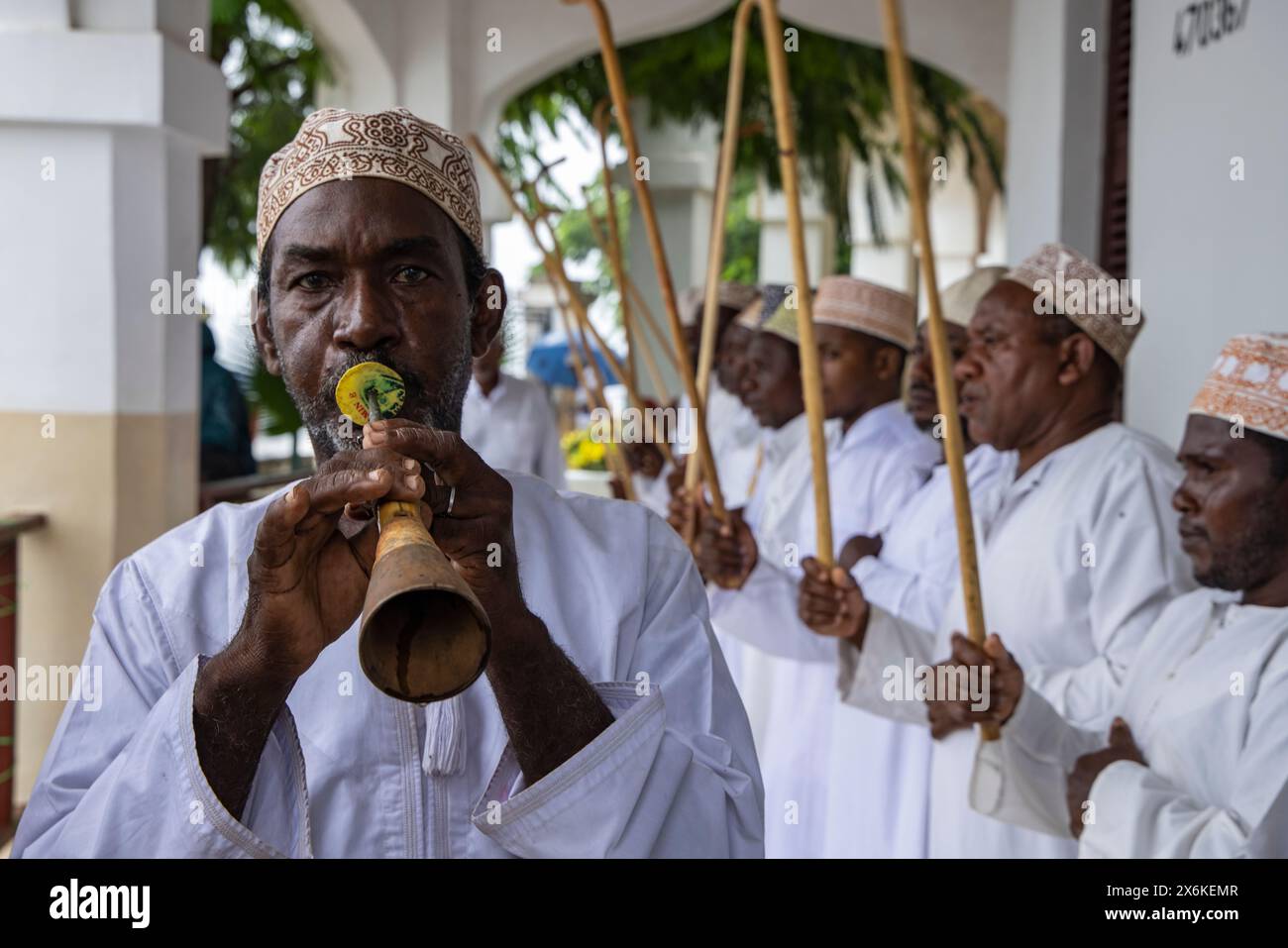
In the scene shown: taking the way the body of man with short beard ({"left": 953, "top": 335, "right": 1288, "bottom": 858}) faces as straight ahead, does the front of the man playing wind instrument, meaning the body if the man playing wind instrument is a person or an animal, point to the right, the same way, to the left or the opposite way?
to the left

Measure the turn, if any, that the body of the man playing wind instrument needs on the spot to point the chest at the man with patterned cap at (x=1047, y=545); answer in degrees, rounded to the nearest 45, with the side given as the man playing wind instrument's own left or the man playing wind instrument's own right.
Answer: approximately 135° to the man playing wind instrument's own left

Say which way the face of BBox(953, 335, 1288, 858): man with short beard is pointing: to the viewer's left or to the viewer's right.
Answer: to the viewer's left

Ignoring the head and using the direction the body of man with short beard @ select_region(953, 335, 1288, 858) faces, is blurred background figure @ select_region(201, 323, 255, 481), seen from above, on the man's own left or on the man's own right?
on the man's own right

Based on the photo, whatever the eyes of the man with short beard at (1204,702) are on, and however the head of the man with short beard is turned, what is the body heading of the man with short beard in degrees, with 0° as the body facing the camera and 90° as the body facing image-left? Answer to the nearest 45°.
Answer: approximately 45°

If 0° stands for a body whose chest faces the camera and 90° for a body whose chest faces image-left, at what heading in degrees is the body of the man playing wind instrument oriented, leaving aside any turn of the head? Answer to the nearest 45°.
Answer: approximately 0°

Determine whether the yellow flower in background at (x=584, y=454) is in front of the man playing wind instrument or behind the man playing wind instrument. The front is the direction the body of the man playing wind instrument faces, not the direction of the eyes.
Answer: behind
